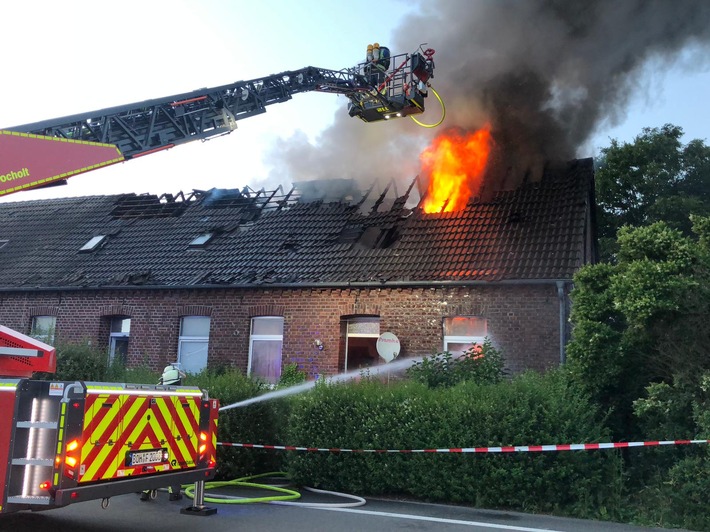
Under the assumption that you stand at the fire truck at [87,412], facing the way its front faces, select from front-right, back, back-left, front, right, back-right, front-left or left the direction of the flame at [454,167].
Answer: right

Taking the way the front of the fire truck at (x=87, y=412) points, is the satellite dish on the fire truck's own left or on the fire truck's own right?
on the fire truck's own right

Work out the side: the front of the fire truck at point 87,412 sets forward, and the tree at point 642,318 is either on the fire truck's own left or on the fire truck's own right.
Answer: on the fire truck's own right

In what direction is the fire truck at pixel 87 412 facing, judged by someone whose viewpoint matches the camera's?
facing away from the viewer and to the left of the viewer

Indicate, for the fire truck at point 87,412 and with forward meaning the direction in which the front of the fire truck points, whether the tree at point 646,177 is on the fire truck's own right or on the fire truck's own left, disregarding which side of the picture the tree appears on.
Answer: on the fire truck's own right
